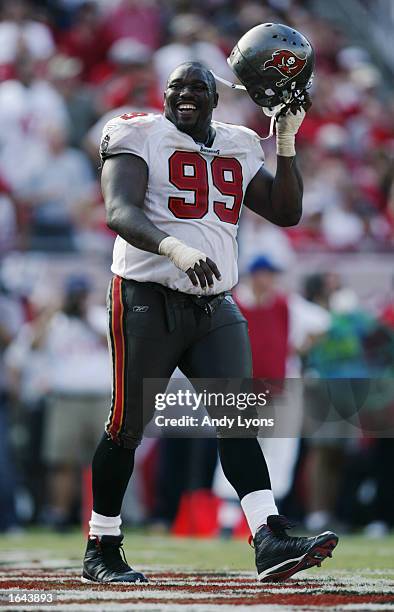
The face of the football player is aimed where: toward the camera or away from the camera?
toward the camera

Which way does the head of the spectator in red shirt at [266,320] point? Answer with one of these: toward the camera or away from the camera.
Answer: toward the camera

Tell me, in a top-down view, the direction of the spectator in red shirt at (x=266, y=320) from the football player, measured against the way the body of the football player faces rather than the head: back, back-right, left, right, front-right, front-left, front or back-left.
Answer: back-left

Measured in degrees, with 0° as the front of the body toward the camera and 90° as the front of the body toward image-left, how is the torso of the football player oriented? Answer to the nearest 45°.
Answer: approximately 315°
